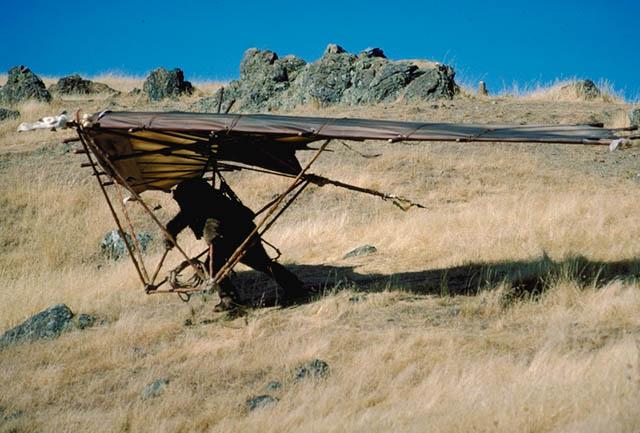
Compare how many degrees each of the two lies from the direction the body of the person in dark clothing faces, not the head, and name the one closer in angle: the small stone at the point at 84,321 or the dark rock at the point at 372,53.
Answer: the small stone

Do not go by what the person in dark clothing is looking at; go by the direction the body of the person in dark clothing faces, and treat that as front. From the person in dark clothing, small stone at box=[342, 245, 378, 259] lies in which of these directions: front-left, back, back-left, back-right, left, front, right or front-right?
back-right

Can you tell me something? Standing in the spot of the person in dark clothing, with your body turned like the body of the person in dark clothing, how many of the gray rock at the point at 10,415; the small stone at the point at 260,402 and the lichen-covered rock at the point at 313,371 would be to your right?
0

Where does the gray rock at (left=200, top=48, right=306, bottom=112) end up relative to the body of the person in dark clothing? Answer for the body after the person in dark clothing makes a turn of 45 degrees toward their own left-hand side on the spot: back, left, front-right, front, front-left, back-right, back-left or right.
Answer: back-right

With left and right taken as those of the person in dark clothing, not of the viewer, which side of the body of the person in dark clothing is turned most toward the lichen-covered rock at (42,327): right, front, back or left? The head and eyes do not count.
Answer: front

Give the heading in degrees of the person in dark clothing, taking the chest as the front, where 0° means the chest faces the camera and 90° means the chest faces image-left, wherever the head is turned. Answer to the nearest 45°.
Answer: approximately 90°
